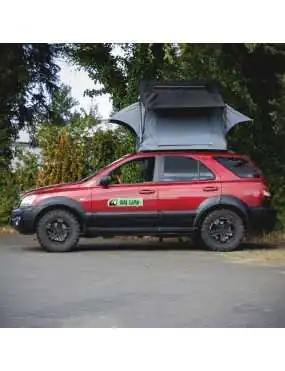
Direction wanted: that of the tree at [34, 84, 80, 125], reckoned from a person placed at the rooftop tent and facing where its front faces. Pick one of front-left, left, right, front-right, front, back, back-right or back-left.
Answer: right

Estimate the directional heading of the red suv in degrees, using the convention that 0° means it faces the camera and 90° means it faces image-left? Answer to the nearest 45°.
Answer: approximately 90°

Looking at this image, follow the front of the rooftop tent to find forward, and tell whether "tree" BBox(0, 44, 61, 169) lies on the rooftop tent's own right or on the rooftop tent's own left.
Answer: on the rooftop tent's own right

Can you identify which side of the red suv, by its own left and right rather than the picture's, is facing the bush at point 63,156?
right
